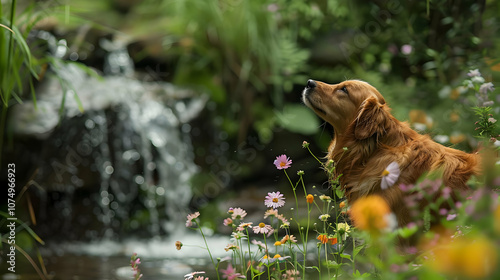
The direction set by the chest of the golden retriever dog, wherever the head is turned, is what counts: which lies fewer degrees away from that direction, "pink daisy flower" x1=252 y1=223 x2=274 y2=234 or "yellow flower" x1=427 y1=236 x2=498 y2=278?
the pink daisy flower

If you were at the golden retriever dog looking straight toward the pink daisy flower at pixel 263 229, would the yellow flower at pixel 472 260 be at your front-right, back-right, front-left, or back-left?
front-left

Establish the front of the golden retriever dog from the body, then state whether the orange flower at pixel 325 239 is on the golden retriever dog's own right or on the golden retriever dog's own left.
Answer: on the golden retriever dog's own left

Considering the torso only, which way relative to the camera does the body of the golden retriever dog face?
to the viewer's left

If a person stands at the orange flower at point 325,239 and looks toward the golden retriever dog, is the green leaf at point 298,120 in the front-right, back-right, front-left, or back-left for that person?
front-left

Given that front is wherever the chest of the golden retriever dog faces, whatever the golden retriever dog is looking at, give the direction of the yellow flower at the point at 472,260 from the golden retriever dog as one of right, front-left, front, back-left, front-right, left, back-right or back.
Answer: left

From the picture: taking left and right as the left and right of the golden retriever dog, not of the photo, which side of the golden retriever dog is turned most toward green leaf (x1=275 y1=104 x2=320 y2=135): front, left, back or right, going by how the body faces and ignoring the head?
right
